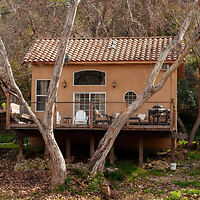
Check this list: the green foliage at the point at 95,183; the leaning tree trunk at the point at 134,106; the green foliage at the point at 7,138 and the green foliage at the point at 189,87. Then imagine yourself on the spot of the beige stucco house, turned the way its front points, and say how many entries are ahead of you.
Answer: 2

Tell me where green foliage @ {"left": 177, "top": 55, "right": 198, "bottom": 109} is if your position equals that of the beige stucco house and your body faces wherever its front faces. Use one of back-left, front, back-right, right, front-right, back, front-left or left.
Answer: back-left

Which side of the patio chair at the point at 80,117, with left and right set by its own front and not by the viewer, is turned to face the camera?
front

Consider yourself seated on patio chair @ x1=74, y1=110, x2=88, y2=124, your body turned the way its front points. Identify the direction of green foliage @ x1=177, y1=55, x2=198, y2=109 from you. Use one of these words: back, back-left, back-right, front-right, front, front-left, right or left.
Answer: back-left

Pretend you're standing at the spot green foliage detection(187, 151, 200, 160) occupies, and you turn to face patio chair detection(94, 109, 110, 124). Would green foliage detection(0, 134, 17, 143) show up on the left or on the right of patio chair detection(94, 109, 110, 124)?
right

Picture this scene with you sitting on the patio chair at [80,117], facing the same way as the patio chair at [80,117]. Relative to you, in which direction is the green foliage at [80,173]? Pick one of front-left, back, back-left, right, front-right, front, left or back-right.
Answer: front

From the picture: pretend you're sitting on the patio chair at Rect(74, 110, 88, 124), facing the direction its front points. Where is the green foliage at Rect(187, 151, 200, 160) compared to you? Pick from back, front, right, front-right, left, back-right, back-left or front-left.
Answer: left

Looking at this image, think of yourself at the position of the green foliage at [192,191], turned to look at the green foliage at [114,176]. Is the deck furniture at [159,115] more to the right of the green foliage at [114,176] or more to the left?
right

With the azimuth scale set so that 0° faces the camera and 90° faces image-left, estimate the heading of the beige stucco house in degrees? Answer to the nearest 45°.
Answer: approximately 0°

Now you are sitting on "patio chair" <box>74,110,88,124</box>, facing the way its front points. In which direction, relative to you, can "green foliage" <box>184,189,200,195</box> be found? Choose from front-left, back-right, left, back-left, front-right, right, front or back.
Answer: front-left

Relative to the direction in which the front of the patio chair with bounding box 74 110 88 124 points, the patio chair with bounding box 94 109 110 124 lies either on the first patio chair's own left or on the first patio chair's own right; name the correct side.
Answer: on the first patio chair's own left
